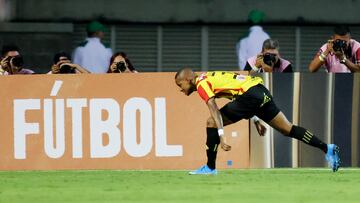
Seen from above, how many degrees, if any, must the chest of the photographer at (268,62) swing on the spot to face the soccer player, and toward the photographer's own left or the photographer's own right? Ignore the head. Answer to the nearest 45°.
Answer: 0° — they already face them

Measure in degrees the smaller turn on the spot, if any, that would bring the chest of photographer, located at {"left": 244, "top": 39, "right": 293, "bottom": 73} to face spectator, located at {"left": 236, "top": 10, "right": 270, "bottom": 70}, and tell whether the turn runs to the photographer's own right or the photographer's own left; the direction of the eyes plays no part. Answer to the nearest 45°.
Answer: approximately 180°

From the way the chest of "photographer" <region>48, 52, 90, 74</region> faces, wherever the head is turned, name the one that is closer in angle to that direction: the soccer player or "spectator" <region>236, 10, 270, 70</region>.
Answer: the soccer player

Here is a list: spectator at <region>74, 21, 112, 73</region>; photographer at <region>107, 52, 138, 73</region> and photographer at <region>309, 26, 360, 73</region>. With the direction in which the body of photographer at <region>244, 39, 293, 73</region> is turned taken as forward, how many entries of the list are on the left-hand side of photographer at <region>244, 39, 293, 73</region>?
1

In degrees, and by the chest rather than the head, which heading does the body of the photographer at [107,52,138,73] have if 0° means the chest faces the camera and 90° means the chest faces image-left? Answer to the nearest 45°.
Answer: approximately 0°

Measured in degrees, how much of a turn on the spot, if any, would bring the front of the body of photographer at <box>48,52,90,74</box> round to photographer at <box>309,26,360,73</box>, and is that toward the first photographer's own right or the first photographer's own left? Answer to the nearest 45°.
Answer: approximately 90° to the first photographer's own left

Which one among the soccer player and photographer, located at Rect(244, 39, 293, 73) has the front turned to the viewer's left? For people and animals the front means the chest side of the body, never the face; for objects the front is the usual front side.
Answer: the soccer player

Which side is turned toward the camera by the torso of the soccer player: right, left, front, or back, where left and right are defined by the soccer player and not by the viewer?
left

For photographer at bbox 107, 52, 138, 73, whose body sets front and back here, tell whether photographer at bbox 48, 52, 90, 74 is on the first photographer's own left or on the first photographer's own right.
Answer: on the first photographer's own right
